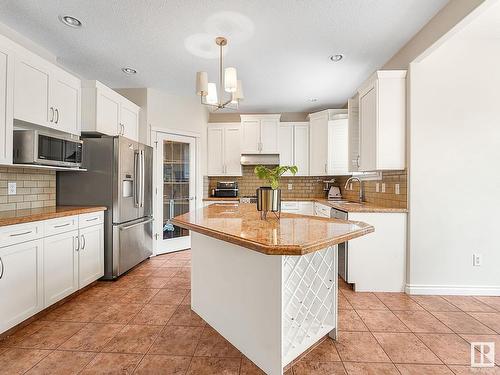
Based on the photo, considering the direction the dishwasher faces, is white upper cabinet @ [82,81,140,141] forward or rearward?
forward

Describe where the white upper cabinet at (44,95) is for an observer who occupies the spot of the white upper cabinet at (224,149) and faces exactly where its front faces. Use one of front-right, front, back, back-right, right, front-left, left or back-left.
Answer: front-right

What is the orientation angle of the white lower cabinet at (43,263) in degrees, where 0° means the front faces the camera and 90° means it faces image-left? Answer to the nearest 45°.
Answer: approximately 315°

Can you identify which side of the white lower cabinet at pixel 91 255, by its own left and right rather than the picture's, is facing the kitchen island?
front

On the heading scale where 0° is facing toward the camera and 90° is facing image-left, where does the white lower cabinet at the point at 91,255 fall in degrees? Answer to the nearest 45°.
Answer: approximately 315°

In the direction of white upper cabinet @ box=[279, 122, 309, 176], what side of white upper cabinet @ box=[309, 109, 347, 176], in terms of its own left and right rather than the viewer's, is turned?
right

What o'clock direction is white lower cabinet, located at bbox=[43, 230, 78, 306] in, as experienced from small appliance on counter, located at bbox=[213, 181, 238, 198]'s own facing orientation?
The white lower cabinet is roughly at 1 o'clock from the small appliance on counter.

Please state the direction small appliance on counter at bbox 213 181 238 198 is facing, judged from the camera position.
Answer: facing the viewer

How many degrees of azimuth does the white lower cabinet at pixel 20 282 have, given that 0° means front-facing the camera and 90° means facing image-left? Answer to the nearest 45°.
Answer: approximately 315°

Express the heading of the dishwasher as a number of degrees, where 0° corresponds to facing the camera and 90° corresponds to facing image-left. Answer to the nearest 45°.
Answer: approximately 90°

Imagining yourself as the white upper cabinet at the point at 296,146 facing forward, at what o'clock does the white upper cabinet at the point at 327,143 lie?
the white upper cabinet at the point at 327,143 is roughly at 10 o'clock from the white upper cabinet at the point at 296,146.

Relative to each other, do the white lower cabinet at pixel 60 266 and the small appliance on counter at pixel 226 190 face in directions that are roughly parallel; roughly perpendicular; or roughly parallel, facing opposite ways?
roughly perpendicular
